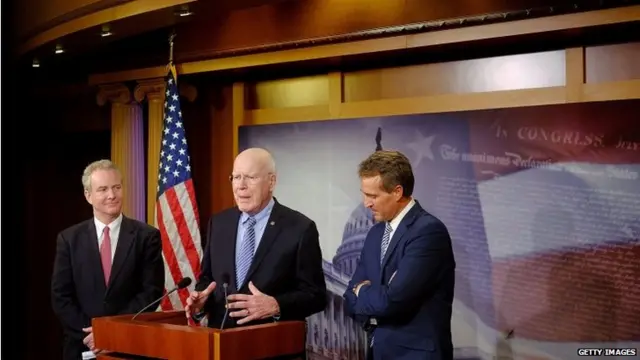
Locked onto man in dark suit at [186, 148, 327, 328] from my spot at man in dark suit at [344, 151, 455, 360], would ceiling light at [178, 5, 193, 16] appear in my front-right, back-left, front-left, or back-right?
front-right

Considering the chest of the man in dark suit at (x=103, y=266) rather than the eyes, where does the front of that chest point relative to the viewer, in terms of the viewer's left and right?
facing the viewer

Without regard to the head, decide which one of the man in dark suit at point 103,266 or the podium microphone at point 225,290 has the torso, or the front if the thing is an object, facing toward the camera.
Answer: the man in dark suit

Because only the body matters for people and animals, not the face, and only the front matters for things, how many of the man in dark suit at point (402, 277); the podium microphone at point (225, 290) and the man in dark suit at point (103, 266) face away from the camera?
1

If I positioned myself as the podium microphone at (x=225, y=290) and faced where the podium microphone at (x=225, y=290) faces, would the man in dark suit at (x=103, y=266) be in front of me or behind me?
in front

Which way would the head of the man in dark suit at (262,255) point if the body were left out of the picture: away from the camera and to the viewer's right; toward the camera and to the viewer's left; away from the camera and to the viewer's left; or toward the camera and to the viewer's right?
toward the camera and to the viewer's left

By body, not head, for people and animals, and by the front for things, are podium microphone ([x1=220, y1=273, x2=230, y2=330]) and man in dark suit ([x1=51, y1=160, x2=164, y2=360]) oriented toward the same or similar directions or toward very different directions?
very different directions

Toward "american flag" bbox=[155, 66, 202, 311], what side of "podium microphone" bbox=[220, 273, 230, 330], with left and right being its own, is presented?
front

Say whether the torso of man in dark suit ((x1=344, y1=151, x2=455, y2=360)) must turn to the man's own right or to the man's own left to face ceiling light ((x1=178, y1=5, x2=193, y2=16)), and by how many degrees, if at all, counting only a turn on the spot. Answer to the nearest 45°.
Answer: approximately 90° to the man's own right

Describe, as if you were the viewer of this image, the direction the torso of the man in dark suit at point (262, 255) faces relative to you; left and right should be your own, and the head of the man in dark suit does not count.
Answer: facing the viewer and to the left of the viewer

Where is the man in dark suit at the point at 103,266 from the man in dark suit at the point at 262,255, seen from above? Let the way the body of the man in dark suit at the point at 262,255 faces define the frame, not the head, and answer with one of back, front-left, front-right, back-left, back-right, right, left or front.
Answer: right

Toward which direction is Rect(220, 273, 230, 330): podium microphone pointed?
away from the camera

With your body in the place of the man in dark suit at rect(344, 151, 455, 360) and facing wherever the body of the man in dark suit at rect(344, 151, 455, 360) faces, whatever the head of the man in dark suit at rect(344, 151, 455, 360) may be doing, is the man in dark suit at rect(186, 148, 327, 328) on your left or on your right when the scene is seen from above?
on your right

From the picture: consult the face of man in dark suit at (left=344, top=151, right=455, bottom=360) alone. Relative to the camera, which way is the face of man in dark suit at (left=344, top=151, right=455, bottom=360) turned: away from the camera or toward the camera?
toward the camera

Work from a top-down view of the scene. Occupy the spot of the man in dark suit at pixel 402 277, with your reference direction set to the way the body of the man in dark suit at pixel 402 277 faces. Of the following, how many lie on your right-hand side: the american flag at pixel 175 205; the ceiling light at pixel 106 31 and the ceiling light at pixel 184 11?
3
